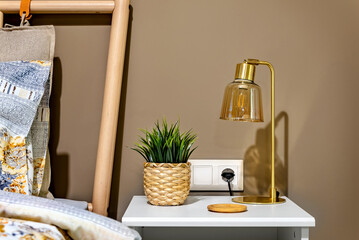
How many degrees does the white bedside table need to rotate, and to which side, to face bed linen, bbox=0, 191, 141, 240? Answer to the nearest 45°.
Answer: approximately 45° to its right

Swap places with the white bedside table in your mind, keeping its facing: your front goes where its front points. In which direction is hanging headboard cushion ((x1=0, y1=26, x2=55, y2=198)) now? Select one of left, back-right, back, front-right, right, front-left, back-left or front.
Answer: right

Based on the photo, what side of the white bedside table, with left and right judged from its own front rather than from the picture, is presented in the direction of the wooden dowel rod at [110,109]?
right

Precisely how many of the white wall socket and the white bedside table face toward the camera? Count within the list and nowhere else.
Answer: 2

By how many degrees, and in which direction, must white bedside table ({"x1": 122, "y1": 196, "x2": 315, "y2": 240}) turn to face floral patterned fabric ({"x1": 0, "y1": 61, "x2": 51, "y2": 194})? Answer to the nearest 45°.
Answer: approximately 90° to its right

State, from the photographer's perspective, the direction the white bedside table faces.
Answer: facing the viewer

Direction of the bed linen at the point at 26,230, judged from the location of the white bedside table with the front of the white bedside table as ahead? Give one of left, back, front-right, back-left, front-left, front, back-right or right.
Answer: front-right

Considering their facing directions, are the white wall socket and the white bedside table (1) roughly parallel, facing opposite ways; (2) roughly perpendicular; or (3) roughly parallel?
roughly parallel

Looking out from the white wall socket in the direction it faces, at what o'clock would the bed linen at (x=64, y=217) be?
The bed linen is roughly at 1 o'clock from the white wall socket.

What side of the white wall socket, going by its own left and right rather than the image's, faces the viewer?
front

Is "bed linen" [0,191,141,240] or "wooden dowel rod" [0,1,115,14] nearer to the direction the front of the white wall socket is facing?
the bed linen
